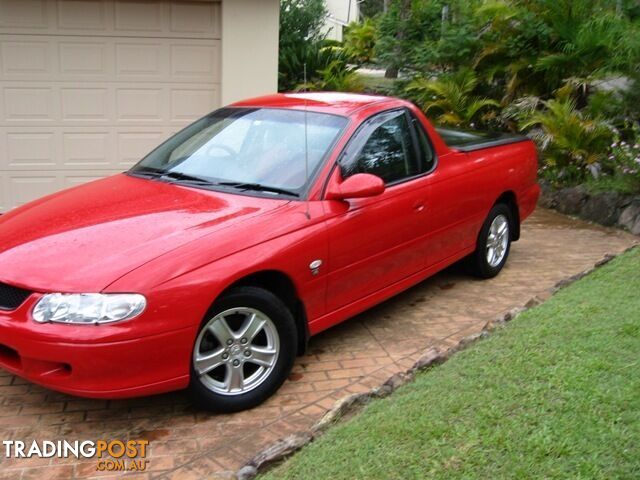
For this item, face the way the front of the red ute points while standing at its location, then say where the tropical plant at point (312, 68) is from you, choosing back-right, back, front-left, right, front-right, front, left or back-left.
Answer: back-right

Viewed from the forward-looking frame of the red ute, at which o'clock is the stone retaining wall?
The stone retaining wall is roughly at 6 o'clock from the red ute.

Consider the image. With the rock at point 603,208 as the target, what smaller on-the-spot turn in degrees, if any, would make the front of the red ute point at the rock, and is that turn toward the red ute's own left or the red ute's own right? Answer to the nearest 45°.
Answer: approximately 180°

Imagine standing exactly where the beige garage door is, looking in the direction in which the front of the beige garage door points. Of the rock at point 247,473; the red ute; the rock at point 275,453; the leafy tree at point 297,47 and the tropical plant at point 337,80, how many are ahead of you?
3

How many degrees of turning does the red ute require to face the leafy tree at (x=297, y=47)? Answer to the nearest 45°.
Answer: approximately 135° to its right

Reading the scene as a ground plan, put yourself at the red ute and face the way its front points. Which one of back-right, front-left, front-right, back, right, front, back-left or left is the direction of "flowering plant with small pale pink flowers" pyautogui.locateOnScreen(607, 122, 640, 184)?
back

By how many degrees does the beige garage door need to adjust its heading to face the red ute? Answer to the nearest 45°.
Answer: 0° — it already faces it

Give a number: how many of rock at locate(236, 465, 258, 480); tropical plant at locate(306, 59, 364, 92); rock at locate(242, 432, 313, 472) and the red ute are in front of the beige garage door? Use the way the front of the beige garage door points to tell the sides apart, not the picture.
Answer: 3

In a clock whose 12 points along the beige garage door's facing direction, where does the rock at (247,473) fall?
The rock is roughly at 12 o'clock from the beige garage door.

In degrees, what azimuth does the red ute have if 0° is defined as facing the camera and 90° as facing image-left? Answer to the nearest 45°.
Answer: approximately 45°

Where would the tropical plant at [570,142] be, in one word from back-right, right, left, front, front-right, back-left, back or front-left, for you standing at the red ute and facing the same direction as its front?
back

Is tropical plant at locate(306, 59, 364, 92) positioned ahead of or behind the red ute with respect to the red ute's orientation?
behind

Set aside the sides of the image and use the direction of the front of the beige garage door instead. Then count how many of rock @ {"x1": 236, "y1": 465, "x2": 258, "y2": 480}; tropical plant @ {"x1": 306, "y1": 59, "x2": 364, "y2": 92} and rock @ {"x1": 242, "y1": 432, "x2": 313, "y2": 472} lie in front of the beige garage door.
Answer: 2

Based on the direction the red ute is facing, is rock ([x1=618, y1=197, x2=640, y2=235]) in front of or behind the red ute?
behind

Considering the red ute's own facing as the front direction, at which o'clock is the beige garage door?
The beige garage door is roughly at 4 o'clock from the red ute.
